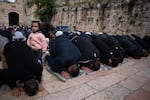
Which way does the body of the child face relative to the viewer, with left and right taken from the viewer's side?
facing the viewer and to the left of the viewer

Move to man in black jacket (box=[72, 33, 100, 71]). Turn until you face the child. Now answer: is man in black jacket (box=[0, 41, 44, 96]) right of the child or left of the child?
left

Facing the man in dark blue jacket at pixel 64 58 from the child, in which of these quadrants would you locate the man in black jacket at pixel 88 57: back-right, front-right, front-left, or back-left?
front-left
